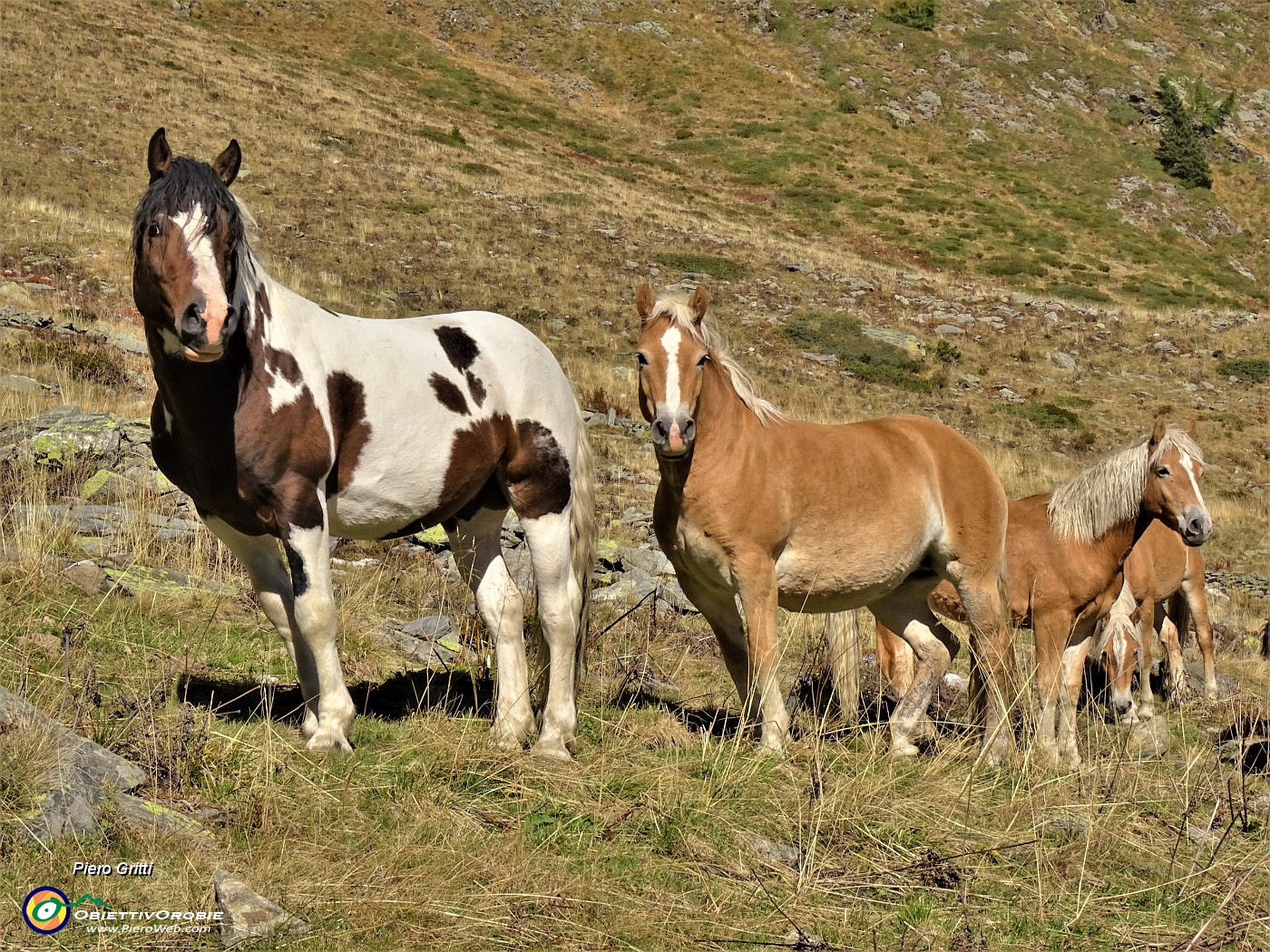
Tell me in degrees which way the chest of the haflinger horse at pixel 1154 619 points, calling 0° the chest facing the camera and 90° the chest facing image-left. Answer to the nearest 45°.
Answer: approximately 45°

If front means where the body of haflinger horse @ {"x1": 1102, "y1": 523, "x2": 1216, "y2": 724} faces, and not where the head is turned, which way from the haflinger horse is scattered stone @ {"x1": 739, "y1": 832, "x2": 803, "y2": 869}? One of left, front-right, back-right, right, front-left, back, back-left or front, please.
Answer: front-left

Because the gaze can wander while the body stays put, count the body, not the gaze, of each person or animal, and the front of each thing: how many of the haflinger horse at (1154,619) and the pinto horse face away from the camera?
0

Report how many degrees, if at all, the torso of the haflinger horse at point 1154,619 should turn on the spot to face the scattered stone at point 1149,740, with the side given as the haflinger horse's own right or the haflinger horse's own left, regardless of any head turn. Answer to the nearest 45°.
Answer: approximately 45° to the haflinger horse's own left

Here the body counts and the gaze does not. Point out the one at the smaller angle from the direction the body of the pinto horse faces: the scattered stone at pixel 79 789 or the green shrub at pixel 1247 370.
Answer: the scattered stone

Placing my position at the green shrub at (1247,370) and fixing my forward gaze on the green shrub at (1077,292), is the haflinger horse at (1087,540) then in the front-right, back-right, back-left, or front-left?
back-left

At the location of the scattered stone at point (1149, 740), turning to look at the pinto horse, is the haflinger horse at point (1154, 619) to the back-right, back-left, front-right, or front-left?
back-right

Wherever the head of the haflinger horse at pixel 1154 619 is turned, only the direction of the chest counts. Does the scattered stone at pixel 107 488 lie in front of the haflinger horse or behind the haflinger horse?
in front

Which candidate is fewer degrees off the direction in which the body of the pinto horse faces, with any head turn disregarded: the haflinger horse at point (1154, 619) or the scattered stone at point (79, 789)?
the scattered stone

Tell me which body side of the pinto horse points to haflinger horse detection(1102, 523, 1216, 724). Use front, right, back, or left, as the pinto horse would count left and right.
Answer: back

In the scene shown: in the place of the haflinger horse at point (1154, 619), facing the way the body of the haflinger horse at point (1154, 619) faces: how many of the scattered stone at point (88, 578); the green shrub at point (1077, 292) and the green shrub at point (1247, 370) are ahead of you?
1

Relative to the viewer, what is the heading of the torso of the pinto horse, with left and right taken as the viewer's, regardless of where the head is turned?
facing the viewer and to the left of the viewer

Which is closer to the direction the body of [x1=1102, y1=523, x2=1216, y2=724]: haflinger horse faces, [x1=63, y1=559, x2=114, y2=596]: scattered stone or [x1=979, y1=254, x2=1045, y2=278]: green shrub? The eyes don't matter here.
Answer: the scattered stone

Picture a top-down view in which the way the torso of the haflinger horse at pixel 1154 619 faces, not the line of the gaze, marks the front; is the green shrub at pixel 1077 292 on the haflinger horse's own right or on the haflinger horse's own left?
on the haflinger horse's own right

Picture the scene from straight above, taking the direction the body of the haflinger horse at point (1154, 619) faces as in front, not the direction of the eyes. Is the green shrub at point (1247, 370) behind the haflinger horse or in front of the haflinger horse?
behind
